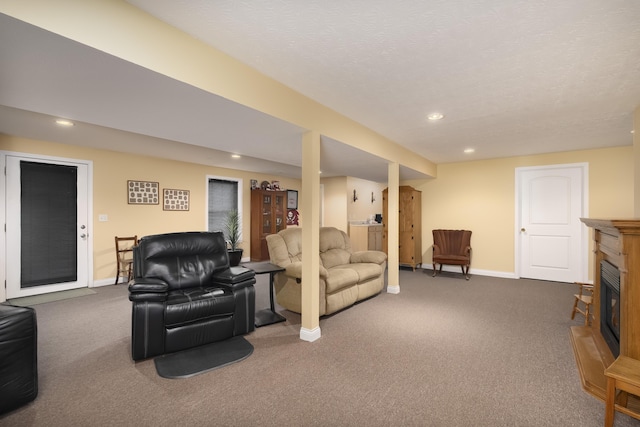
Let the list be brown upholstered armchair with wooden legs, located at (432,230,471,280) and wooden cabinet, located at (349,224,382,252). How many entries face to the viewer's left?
0

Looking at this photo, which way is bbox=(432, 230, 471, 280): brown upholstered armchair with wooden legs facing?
toward the camera

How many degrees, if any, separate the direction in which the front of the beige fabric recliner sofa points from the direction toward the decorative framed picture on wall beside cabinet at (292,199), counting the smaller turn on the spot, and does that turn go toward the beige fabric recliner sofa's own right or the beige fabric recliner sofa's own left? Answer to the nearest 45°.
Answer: approximately 135° to the beige fabric recliner sofa's own left

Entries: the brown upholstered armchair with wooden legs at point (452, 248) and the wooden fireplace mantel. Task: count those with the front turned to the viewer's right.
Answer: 0

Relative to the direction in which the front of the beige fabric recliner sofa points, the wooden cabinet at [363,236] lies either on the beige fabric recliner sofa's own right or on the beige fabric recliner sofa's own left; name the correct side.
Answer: on the beige fabric recliner sofa's own left

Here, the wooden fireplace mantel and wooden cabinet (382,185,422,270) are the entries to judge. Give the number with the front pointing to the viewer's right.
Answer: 0

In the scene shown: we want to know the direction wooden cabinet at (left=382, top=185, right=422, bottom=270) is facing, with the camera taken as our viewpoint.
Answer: facing the viewer and to the left of the viewer

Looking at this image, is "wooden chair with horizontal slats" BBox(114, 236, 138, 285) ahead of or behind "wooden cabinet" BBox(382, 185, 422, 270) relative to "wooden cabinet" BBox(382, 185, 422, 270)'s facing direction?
ahead

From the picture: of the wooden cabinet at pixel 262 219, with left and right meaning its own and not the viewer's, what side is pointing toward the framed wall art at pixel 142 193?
right

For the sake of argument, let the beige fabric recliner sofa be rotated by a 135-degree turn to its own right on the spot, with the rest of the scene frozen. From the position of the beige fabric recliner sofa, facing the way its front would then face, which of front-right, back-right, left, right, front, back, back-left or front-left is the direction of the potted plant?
front-right

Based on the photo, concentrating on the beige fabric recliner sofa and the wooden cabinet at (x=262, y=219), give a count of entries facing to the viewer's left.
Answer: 0

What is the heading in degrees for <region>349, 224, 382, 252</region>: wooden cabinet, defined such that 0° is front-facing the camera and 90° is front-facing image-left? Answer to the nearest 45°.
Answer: approximately 315°

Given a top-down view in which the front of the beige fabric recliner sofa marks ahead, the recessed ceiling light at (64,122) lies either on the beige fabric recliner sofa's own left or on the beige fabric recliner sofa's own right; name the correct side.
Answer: on the beige fabric recliner sofa's own right

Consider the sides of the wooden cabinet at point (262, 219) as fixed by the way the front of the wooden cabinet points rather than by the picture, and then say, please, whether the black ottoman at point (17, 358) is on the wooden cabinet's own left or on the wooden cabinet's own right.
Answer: on the wooden cabinet's own right

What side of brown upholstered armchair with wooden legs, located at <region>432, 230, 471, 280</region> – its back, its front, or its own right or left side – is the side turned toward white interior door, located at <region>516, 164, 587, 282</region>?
left
